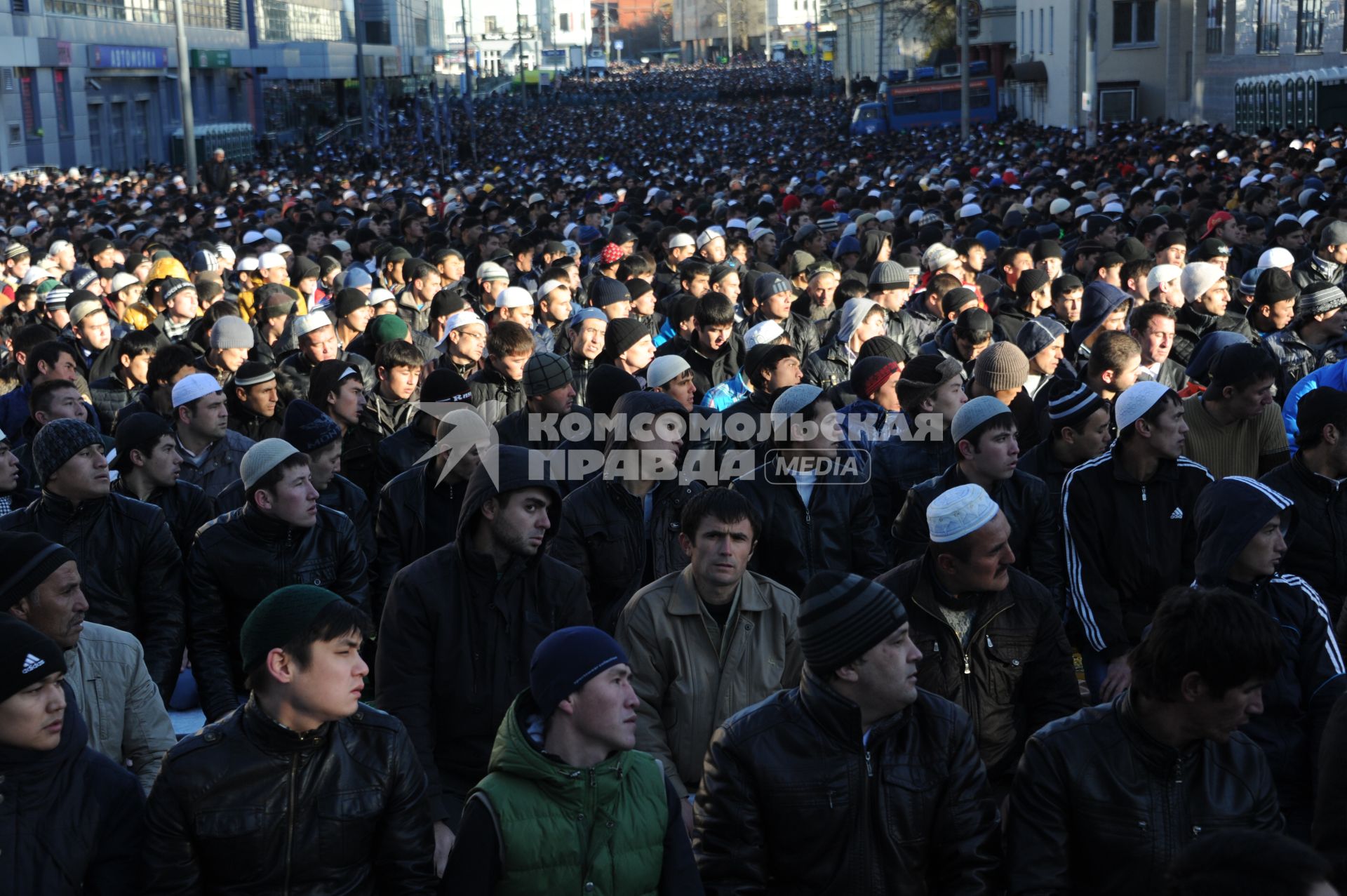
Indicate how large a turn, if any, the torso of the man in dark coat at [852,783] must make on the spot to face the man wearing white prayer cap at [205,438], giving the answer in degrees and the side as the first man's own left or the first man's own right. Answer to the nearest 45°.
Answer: approximately 180°

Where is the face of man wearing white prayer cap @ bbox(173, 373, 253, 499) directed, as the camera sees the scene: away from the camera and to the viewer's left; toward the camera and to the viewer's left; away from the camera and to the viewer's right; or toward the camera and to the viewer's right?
toward the camera and to the viewer's right

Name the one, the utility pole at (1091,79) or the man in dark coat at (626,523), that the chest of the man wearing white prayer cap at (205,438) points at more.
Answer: the man in dark coat

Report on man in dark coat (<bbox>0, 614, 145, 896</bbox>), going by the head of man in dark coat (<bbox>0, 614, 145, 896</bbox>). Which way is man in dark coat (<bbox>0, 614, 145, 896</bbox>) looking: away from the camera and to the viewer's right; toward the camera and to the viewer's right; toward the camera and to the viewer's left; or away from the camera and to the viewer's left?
toward the camera and to the viewer's right

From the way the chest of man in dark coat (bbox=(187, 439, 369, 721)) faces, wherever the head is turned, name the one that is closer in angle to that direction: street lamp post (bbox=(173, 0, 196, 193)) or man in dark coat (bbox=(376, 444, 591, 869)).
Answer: the man in dark coat

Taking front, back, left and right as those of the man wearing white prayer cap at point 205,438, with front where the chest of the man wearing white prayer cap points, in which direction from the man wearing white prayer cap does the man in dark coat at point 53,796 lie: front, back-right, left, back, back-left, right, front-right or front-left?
front-right

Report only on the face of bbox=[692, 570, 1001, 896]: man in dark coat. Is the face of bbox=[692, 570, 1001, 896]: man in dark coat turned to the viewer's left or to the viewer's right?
to the viewer's right

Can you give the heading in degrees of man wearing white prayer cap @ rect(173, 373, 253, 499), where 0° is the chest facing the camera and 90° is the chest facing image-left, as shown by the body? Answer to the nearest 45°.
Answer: approximately 315°

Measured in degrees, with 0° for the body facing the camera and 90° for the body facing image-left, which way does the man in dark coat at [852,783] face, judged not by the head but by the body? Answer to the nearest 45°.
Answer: approximately 315°
